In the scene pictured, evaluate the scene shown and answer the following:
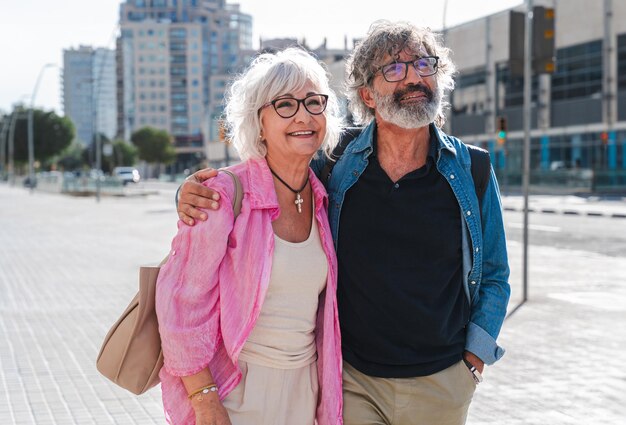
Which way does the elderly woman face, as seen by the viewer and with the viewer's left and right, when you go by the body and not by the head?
facing the viewer and to the right of the viewer

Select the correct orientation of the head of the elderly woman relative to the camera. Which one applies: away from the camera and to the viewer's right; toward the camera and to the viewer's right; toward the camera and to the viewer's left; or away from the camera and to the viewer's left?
toward the camera and to the viewer's right

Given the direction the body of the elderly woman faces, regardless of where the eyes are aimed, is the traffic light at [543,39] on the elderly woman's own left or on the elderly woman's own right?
on the elderly woman's own left

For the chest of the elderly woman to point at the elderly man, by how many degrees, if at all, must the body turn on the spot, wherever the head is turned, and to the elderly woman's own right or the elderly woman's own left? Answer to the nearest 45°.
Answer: approximately 90° to the elderly woman's own left

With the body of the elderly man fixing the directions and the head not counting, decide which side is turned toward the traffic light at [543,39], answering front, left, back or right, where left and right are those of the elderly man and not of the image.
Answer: back

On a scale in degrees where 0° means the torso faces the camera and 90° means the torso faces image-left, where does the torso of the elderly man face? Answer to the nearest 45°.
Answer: approximately 0°

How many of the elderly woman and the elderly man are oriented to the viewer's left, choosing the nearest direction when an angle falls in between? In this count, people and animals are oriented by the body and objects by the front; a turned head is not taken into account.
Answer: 0
